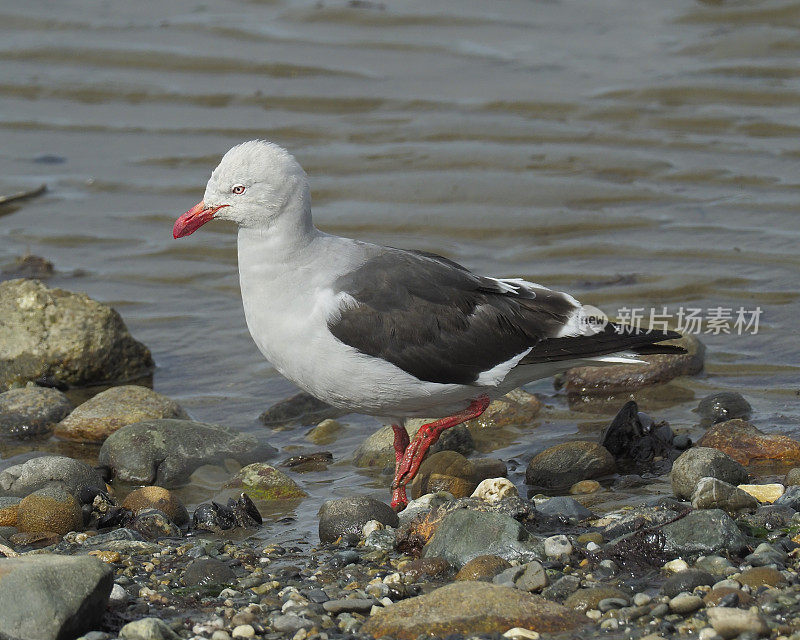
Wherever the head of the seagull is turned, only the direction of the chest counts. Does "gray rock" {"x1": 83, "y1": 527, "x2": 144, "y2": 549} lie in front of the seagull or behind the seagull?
in front

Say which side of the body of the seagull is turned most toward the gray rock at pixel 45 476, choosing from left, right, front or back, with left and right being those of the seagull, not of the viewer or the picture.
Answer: front

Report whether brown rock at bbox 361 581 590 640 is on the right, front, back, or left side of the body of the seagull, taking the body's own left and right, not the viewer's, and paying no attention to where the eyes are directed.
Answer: left

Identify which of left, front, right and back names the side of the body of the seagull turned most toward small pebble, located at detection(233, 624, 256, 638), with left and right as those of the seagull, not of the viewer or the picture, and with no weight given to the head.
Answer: left

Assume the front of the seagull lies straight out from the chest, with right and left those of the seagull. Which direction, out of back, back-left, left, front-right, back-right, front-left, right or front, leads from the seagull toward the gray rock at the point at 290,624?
left

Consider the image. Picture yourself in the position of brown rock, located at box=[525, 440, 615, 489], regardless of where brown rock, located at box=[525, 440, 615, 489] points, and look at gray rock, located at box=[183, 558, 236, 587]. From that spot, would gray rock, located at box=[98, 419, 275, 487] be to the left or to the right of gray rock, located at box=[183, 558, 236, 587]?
right

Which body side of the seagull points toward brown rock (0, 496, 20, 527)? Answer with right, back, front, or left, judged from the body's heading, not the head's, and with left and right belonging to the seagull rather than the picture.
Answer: front

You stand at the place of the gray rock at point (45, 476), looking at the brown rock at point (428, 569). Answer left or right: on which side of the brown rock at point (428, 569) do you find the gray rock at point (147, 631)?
right

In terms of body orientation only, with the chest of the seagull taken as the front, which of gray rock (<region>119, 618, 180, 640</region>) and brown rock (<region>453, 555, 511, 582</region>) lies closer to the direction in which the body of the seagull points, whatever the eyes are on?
the gray rock

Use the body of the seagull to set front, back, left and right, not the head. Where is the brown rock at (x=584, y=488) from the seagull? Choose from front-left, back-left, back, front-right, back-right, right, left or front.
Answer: back

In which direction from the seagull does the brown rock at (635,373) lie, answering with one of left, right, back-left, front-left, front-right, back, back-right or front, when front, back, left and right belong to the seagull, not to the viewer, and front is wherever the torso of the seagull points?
back-right

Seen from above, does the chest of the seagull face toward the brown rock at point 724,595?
no

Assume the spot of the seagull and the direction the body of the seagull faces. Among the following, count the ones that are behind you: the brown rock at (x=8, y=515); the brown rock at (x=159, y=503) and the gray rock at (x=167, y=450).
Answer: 0

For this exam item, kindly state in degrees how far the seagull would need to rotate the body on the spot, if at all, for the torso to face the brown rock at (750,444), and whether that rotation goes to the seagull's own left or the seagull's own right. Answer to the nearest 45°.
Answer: approximately 180°

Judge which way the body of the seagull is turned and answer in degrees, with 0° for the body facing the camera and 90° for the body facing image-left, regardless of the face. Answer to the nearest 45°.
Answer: approximately 90°

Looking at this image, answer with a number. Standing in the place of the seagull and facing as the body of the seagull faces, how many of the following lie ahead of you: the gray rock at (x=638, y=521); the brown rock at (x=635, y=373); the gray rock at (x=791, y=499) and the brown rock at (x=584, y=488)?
0

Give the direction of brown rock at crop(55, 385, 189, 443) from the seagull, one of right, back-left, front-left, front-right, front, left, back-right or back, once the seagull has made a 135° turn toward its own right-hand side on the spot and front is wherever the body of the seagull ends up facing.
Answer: left

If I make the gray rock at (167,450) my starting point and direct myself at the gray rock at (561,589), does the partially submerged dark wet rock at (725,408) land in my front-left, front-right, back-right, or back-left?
front-left
